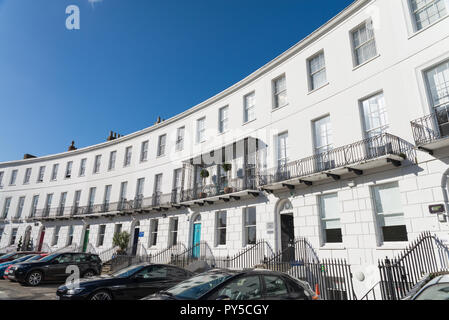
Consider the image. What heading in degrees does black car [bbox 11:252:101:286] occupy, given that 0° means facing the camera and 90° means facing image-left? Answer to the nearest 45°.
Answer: approximately 45°

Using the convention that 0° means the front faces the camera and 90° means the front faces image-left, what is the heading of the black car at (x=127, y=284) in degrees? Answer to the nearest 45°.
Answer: approximately 45°

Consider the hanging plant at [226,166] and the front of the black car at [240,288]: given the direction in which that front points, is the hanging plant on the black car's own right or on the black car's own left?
on the black car's own right

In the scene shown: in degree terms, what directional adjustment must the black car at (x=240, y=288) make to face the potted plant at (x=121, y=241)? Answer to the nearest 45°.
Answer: approximately 90° to its right

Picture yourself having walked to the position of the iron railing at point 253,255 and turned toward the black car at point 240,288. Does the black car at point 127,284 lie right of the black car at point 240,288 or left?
right

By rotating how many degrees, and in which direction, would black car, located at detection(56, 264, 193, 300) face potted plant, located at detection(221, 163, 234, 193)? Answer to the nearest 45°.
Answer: approximately 180°

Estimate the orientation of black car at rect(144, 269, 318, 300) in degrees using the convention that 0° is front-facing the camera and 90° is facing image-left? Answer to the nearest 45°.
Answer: approximately 45°
